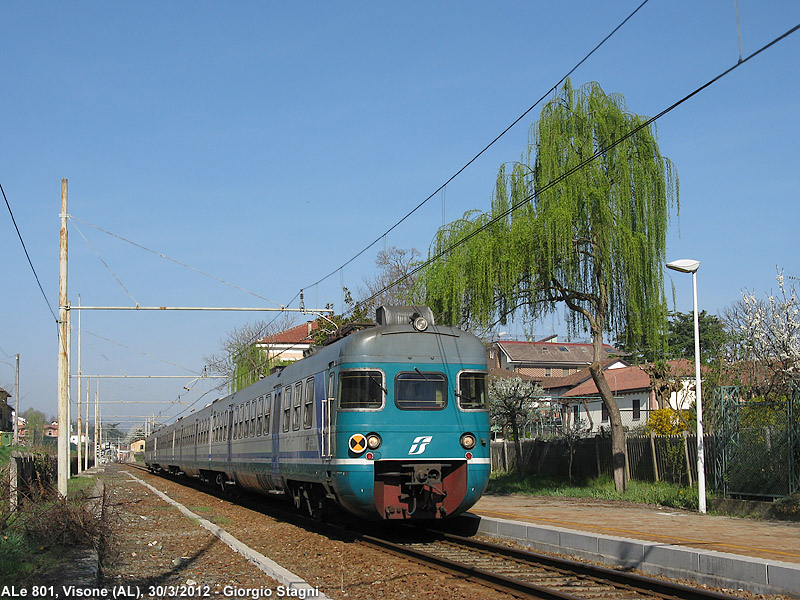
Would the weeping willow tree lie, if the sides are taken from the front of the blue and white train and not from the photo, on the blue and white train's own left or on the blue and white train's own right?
on the blue and white train's own left

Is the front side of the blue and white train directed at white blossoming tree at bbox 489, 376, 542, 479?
no

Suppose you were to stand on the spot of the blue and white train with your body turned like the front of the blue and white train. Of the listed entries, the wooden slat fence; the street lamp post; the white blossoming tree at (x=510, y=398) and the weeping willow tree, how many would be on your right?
0

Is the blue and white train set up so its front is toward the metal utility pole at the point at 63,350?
no

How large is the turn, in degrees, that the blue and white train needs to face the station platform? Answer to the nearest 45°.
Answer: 0° — it already faces it

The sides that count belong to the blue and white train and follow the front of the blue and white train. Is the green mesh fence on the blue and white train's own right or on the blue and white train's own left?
on the blue and white train's own left

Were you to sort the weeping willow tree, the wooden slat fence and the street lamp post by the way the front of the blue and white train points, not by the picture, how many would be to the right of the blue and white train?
0

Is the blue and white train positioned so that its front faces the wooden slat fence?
no
